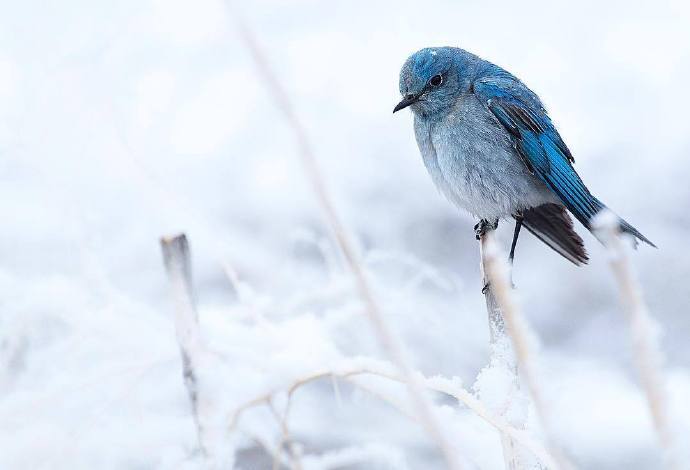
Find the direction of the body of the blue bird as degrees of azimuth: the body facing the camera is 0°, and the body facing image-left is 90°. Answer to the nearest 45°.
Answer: approximately 45°

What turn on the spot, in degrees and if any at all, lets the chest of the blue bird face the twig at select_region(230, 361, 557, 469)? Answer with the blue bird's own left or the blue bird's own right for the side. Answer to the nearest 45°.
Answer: approximately 45° to the blue bird's own left
